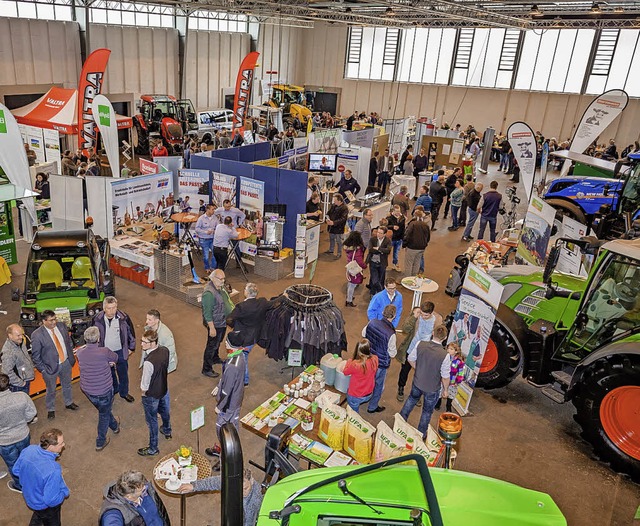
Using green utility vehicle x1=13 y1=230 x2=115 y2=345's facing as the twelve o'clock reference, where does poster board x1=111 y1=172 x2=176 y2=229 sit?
The poster board is roughly at 7 o'clock from the green utility vehicle.

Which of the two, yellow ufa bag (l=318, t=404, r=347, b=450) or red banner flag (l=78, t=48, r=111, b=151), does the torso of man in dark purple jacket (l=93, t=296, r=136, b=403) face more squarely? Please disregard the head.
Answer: the yellow ufa bag

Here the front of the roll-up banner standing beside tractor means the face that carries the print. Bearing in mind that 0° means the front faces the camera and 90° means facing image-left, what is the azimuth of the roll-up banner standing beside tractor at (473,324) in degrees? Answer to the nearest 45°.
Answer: approximately 0°

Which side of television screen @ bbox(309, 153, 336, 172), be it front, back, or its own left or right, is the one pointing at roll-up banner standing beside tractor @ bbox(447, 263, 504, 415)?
front

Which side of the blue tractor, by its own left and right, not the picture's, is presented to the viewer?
left

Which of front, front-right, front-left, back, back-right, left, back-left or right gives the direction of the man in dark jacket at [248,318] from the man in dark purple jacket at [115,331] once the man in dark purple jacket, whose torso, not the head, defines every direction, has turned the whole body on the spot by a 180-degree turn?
right

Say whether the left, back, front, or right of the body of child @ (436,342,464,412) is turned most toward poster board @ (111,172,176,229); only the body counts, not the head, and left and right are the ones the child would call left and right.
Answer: right

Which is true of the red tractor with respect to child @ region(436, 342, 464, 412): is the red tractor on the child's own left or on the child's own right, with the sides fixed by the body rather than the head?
on the child's own right

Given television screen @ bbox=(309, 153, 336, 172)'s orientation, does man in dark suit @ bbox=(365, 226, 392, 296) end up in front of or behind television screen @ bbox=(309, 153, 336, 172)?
in front

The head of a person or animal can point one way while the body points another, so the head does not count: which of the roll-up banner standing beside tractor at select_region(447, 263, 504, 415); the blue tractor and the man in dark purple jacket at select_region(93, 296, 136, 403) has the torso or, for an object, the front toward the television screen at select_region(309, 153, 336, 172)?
the blue tractor

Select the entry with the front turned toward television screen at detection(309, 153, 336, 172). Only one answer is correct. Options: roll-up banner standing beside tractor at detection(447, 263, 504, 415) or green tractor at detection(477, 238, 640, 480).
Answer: the green tractor
